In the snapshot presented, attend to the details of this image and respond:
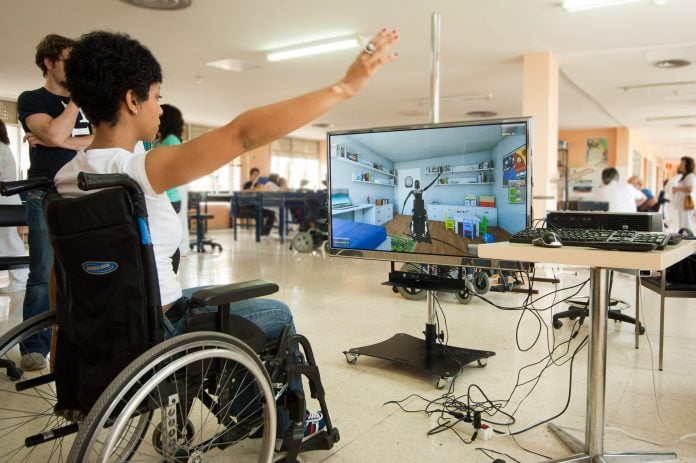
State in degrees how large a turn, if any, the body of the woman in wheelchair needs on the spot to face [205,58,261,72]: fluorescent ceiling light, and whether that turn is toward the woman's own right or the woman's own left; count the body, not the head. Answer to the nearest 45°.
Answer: approximately 45° to the woman's own left

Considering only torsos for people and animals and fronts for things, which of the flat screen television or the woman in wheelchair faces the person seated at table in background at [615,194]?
the woman in wheelchair

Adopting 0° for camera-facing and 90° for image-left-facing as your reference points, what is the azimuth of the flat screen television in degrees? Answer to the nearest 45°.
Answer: approximately 45°

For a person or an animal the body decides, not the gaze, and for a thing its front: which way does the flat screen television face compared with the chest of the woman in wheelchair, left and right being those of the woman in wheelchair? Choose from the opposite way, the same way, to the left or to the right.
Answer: the opposite way

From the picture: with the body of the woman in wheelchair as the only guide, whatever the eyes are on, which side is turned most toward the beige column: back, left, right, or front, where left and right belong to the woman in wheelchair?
front

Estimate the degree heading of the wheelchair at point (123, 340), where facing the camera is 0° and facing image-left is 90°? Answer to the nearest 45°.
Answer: approximately 225°

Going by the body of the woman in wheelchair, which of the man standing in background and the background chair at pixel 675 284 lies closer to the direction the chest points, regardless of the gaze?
the background chair

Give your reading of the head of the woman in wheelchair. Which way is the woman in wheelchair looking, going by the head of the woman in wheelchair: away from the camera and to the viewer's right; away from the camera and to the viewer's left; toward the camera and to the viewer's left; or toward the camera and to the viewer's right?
away from the camera and to the viewer's right

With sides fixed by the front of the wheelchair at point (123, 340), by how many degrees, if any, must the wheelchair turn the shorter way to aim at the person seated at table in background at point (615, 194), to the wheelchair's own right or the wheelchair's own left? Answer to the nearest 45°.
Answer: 0° — it already faces them

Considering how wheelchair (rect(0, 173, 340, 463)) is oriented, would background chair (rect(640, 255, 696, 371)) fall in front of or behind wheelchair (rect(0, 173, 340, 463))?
in front

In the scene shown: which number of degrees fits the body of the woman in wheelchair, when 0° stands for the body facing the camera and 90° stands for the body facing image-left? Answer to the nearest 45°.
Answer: approximately 225°

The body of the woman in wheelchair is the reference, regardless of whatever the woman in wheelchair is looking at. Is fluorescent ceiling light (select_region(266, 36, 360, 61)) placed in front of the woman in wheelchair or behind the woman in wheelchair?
in front
